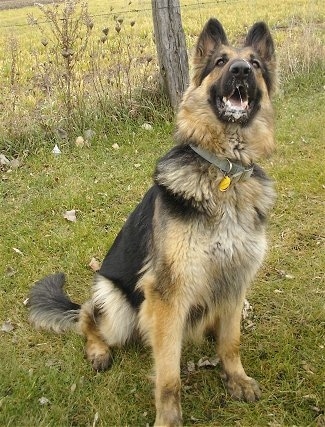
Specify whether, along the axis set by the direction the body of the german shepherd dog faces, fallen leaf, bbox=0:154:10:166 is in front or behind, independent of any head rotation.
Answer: behind

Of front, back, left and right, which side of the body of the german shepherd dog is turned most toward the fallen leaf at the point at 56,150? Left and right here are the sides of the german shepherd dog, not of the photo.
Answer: back

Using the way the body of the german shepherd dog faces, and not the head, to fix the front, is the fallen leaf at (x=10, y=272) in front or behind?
behind

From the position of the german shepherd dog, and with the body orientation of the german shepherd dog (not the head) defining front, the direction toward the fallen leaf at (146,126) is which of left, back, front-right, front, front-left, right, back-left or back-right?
back-left

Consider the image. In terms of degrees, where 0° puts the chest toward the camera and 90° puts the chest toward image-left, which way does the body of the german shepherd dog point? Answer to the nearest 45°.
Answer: approximately 315°

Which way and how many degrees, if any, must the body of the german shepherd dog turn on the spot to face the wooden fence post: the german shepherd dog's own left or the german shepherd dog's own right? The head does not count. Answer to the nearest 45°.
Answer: approximately 135° to the german shepherd dog's own left

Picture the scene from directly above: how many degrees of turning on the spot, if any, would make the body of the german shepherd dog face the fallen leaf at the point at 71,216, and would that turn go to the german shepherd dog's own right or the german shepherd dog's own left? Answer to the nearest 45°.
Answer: approximately 180°

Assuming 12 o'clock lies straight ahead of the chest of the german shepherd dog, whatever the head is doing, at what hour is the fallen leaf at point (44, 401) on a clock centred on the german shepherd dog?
The fallen leaf is roughly at 4 o'clock from the german shepherd dog.
